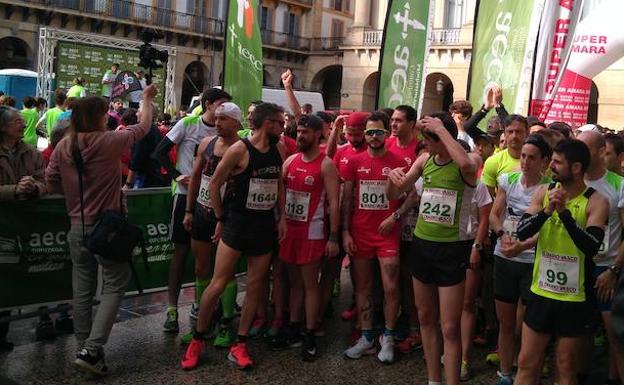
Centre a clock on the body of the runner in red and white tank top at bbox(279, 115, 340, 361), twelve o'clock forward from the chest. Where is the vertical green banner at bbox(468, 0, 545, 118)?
The vertical green banner is roughly at 6 o'clock from the runner in red and white tank top.

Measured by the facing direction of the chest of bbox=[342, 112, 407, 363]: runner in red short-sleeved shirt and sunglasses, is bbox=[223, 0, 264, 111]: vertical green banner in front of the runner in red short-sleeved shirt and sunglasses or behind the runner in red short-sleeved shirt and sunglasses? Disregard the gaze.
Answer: behind

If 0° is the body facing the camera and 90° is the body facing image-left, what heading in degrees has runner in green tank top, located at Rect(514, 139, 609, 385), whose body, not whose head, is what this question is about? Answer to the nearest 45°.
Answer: approximately 45°

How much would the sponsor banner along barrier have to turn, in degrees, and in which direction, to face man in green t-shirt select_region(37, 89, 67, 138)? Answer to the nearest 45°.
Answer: approximately 180°

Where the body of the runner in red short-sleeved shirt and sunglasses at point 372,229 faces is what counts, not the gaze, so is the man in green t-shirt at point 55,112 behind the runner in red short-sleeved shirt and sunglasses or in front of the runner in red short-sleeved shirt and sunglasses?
behind

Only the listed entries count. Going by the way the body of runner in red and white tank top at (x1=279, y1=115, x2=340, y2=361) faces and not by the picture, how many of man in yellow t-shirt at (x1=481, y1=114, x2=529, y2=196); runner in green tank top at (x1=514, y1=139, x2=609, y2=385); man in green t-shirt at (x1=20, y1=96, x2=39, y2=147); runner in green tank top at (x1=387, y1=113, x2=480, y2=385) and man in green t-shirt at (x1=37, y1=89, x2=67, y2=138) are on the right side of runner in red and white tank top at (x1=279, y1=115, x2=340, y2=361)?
2

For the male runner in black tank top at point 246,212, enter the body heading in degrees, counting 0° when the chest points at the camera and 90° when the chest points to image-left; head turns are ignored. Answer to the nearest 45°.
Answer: approximately 315°

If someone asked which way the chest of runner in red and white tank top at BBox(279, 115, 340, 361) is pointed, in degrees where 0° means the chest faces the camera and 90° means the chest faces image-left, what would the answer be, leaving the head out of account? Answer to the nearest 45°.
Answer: approximately 45°

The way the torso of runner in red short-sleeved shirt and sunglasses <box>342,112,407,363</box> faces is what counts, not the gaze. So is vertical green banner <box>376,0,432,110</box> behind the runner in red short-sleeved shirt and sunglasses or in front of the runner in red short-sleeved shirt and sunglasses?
behind

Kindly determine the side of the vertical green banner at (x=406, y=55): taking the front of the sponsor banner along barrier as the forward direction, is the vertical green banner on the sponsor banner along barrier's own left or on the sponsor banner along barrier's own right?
on the sponsor banner along barrier's own left

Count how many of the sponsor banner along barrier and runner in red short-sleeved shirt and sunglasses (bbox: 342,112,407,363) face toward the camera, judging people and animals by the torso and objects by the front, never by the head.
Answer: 2

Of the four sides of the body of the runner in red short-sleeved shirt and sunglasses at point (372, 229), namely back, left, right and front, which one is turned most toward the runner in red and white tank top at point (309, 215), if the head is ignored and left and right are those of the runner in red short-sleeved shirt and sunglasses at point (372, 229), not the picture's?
right
